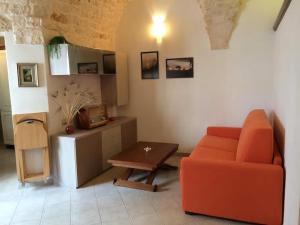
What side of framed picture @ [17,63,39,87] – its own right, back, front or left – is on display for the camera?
front

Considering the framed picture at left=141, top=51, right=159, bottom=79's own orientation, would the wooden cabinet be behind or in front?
in front

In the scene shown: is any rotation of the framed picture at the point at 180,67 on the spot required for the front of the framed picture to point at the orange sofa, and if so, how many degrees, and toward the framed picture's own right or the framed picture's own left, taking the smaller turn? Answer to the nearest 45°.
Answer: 0° — it already faces it

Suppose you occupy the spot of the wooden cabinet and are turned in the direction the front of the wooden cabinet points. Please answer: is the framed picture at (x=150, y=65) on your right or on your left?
on your left

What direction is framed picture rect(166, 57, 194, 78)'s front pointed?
toward the camera

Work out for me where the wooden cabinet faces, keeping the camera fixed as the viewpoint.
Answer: facing the viewer and to the right of the viewer

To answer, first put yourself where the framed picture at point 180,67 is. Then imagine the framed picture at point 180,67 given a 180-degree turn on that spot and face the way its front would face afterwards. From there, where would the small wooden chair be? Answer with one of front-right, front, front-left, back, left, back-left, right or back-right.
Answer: back-left

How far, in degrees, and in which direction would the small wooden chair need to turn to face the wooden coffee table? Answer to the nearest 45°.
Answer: approximately 45° to its left

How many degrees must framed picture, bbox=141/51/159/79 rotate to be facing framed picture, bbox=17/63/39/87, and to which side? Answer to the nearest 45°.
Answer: approximately 45° to its right

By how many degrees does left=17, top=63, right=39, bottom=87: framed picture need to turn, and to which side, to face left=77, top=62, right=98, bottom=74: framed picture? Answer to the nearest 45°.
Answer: approximately 90° to its left

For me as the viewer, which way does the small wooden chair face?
facing the viewer

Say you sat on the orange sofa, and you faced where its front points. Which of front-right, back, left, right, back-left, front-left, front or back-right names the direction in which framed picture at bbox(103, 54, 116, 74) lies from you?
front-right

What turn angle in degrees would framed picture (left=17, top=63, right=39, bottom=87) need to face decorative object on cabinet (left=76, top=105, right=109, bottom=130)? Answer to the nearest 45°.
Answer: approximately 90° to its left

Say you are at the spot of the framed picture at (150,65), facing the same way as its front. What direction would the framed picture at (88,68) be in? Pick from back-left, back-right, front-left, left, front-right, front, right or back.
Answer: front-right

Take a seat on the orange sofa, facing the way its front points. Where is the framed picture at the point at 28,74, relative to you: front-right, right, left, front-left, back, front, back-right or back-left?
front

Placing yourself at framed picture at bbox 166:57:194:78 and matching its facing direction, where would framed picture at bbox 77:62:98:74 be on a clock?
framed picture at bbox 77:62:98:74 is roughly at 2 o'clock from framed picture at bbox 166:57:194:78.
